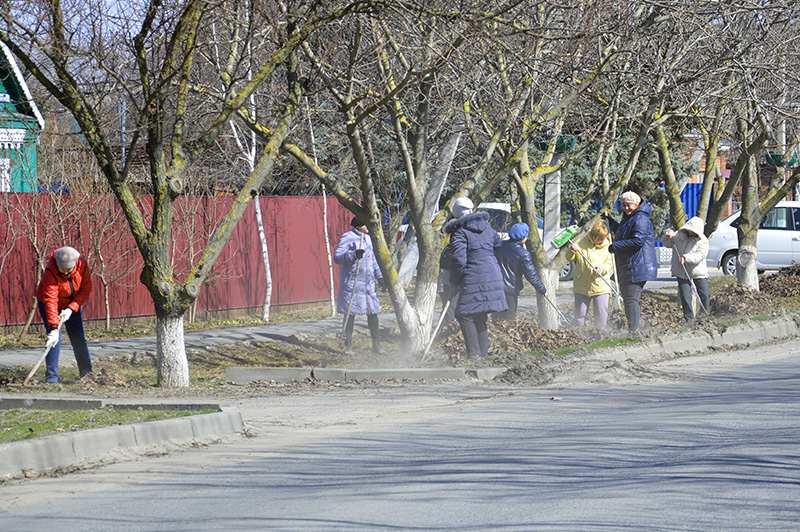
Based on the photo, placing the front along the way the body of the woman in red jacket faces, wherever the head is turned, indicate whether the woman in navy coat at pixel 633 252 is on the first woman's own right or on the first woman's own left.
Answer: on the first woman's own left

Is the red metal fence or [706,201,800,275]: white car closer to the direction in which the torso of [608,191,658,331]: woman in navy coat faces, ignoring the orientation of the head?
the red metal fence

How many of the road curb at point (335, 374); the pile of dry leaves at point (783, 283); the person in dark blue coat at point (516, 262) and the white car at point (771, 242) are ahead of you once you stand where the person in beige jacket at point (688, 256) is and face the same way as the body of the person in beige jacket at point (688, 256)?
2

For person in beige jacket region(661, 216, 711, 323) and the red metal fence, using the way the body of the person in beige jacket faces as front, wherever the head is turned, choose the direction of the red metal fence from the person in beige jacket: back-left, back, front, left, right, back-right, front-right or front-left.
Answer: front-right

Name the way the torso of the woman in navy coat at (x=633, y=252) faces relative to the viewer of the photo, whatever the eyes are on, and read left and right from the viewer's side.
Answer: facing the viewer and to the left of the viewer

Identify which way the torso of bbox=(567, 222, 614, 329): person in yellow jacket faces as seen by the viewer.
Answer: toward the camera

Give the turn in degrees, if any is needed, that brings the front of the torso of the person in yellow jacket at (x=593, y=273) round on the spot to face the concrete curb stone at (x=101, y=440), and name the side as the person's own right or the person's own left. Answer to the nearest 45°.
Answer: approximately 45° to the person's own right

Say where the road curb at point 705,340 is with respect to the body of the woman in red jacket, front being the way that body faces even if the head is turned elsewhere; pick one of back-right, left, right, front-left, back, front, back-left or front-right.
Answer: left

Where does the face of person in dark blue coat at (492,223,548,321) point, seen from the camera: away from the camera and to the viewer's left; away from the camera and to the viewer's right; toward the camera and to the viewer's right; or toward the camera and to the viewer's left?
away from the camera and to the viewer's right

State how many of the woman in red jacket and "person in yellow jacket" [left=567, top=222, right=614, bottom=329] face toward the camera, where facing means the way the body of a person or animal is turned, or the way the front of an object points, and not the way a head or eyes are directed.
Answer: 2

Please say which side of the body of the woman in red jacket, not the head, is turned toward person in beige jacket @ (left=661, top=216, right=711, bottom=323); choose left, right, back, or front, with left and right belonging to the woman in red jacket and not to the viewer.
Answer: left

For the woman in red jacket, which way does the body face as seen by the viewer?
toward the camera

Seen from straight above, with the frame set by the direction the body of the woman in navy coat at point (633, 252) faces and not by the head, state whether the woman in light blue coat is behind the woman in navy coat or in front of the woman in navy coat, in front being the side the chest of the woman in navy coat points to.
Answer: in front

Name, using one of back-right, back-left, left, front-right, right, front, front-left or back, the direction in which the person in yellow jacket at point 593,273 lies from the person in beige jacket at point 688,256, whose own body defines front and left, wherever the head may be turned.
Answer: front
